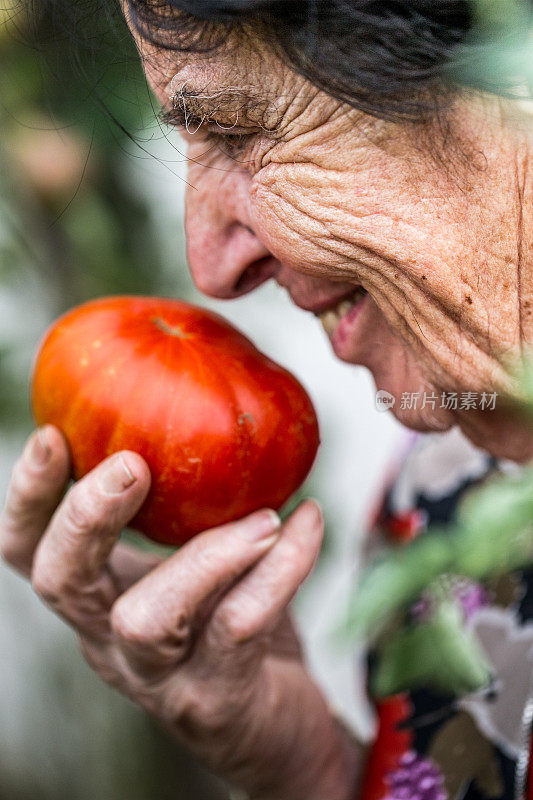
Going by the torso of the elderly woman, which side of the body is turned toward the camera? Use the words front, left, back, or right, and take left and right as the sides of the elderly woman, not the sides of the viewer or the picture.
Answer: left

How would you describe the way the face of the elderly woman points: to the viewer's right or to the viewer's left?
to the viewer's left
